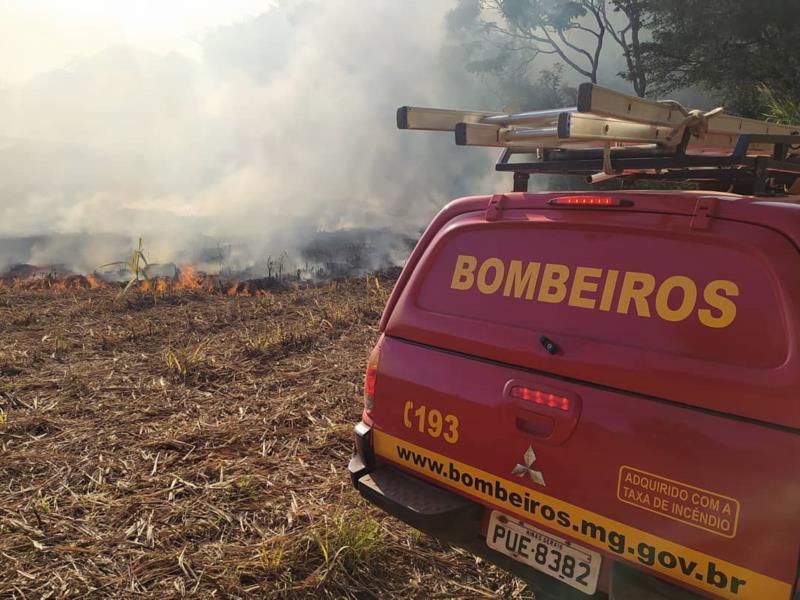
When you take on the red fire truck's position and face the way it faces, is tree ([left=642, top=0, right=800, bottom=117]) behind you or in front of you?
in front

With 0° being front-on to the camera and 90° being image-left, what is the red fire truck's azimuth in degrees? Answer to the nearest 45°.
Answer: approximately 225°
